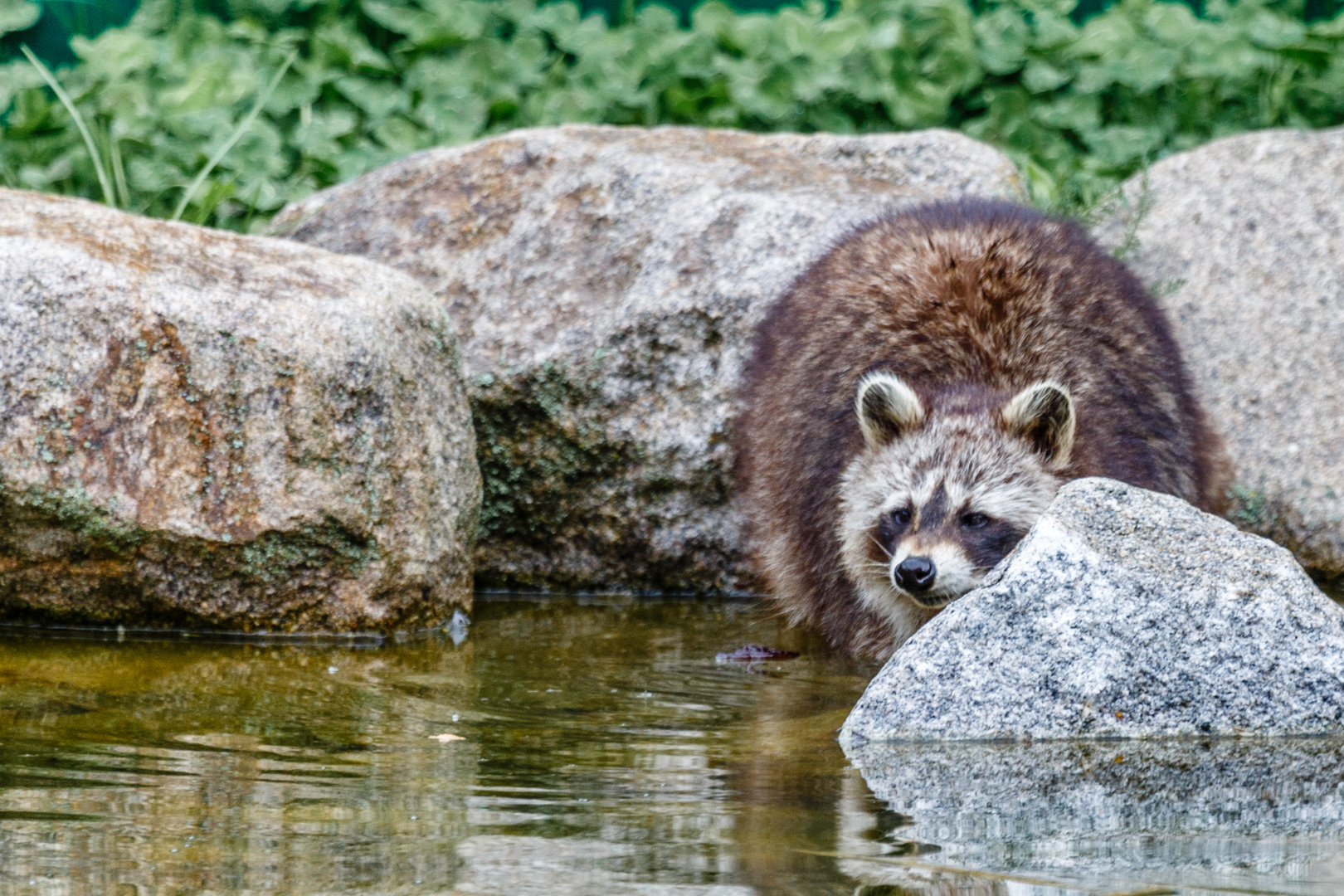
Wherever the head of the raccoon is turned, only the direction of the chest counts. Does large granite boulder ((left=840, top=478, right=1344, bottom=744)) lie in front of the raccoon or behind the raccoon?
in front

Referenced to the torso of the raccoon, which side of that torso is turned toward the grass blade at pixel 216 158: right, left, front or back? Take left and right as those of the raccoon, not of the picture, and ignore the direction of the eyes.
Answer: right

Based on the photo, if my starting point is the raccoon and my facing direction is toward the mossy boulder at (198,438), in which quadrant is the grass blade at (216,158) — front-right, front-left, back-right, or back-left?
front-right

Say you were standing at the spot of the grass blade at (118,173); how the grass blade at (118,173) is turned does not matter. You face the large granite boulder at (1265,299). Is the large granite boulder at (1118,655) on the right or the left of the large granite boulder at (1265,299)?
right

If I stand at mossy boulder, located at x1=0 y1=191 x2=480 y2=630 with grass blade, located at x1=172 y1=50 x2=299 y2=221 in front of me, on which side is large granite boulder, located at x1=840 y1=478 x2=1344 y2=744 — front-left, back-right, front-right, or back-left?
back-right

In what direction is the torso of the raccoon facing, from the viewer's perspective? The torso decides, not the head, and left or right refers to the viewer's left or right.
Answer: facing the viewer

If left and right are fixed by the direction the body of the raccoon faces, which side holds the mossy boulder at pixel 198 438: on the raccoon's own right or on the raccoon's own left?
on the raccoon's own right

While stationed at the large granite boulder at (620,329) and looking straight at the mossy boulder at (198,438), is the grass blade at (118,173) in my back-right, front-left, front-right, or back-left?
front-right

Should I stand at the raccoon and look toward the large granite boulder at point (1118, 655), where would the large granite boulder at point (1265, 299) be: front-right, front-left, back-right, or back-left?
back-left

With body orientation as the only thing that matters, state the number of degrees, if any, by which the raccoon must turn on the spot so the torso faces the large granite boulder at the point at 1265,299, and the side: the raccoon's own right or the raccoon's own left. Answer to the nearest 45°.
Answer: approximately 135° to the raccoon's own left

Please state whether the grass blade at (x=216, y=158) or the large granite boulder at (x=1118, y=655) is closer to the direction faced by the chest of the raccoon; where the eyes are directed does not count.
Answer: the large granite boulder
